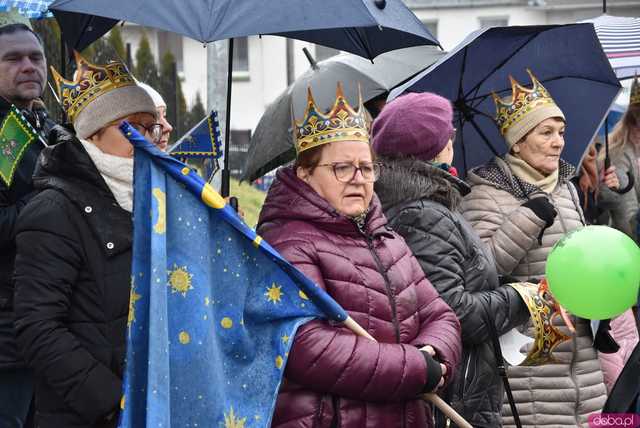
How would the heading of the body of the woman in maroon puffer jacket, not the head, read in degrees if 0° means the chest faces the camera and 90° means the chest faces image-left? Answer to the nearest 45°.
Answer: approximately 315°

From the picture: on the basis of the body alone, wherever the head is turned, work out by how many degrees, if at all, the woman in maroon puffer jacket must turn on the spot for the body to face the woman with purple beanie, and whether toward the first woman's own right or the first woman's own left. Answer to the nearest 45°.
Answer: approximately 90° to the first woman's own left

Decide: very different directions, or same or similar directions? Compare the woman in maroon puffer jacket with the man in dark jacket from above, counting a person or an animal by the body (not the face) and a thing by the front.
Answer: same or similar directions

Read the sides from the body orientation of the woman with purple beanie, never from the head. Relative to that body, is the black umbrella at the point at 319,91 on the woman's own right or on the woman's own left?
on the woman's own left

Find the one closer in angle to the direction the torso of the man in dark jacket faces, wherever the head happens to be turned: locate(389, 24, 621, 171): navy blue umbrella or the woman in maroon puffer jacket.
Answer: the woman in maroon puffer jacket

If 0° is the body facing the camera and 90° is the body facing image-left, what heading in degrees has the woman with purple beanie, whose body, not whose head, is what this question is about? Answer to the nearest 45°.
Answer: approximately 270°

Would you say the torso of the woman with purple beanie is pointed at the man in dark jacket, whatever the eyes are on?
no

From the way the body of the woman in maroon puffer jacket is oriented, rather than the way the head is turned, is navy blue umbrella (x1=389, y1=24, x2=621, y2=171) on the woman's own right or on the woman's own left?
on the woman's own left

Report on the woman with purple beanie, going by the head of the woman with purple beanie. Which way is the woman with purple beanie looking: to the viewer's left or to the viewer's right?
to the viewer's right

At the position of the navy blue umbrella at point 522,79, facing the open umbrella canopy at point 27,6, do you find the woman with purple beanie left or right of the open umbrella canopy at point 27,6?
left

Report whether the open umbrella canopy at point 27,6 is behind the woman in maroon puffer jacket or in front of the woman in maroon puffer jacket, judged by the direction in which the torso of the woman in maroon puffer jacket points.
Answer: behind
